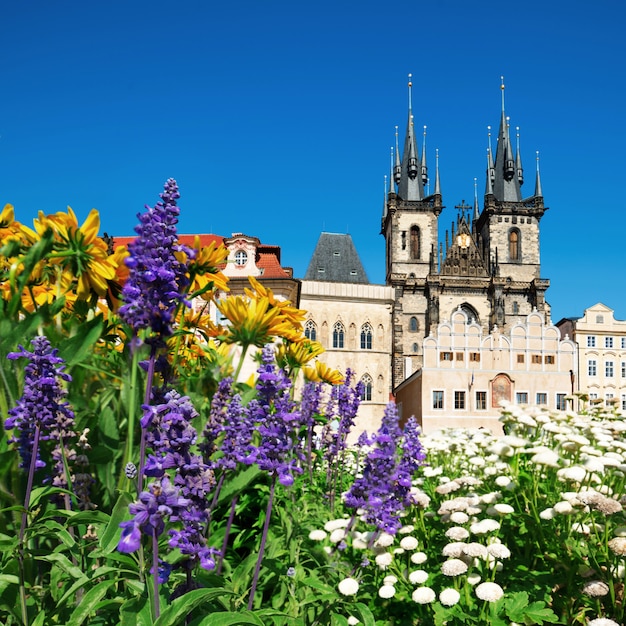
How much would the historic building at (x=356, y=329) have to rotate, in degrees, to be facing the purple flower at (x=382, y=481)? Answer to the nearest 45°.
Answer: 0° — it already faces it

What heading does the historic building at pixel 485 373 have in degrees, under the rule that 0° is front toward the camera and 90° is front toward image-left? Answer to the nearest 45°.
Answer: approximately 0°

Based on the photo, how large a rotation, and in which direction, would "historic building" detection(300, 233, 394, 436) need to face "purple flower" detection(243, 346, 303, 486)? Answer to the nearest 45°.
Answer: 0° — it already faces it

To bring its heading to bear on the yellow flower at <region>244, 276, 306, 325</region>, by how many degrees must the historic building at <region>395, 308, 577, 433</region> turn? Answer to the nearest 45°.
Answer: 0° — it already faces it

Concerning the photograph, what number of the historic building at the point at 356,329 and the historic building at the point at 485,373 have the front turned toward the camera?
2

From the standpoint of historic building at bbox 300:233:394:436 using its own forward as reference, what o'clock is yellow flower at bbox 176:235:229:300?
The yellow flower is roughly at 12 o'clock from the historic building.

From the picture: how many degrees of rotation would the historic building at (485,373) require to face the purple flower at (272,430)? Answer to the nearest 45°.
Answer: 0° — it already faces it

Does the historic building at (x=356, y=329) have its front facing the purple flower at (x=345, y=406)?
yes

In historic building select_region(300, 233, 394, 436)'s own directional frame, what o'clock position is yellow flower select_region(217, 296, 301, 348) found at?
The yellow flower is roughly at 12 o'clock from the historic building.
